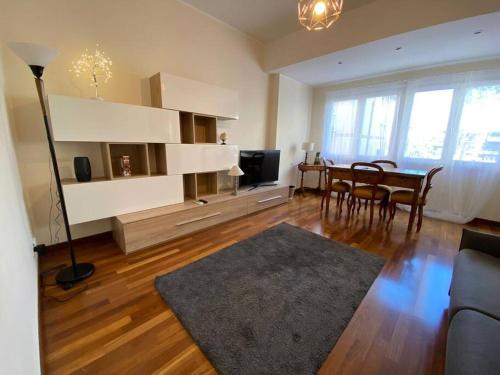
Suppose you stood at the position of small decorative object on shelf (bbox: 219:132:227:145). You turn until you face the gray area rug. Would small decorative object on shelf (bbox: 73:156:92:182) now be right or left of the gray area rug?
right

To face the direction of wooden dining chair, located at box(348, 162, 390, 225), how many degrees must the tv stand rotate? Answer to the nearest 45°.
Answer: approximately 45° to its left

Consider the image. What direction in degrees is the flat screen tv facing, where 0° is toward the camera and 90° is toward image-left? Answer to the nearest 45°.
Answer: approximately 315°

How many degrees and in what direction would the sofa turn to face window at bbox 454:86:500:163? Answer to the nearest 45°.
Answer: approximately 90° to its right

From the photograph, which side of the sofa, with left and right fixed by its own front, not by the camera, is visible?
left

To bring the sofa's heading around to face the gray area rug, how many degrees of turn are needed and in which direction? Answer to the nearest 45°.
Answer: approximately 45° to its left

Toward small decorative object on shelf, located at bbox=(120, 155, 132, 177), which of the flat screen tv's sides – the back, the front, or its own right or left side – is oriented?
right

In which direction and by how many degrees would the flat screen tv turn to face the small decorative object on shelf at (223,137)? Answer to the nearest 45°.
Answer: approximately 90° to its right

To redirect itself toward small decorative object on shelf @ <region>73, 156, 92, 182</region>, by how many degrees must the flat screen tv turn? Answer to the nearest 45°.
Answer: approximately 90° to its right

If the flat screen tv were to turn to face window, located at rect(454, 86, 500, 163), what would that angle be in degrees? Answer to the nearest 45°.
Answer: approximately 45° to its left

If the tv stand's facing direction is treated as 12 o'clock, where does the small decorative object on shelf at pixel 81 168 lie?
The small decorative object on shelf is roughly at 4 o'clock from the tv stand.

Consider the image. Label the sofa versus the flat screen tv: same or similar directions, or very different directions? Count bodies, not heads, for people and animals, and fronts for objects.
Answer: very different directions

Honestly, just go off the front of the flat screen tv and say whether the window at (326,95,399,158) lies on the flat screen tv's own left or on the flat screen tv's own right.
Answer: on the flat screen tv's own left

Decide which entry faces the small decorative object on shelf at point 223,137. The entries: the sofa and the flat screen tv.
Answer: the sofa

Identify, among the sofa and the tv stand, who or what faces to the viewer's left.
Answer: the sofa
